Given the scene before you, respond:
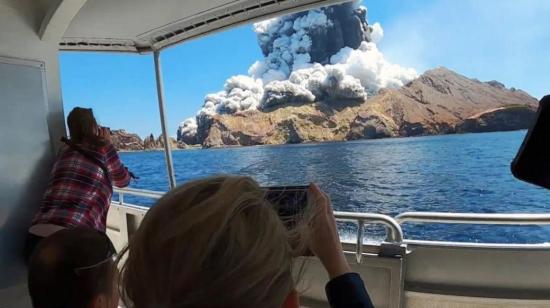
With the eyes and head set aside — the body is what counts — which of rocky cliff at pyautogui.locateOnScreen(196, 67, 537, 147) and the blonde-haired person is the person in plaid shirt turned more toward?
the rocky cliff

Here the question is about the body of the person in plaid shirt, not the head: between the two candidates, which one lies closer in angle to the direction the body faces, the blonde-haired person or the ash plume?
the ash plume

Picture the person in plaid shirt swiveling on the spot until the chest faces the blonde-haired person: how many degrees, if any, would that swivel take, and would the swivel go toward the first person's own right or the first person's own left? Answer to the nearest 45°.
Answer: approximately 135° to the first person's own right

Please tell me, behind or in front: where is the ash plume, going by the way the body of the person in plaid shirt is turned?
in front

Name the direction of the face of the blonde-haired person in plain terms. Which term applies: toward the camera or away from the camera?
away from the camera

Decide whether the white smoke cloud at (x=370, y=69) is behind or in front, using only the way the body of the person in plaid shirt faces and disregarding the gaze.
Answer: in front

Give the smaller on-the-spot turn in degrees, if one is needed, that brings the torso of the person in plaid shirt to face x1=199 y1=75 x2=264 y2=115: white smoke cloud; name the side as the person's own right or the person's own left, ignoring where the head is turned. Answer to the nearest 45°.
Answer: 0° — they already face it

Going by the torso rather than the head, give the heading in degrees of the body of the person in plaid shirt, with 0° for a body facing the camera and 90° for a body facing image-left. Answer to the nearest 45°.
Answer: approximately 225°

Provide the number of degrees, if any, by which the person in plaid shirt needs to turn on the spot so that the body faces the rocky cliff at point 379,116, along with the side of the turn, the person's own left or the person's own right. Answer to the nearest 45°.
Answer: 0° — they already face it

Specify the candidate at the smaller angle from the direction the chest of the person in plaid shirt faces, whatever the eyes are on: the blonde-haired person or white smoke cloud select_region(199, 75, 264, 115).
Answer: the white smoke cloud

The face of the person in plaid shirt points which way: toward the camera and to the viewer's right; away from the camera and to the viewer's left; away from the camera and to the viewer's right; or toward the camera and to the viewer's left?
away from the camera and to the viewer's right
